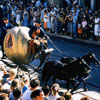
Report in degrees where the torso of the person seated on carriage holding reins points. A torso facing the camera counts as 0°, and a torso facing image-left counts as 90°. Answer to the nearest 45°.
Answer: approximately 315°

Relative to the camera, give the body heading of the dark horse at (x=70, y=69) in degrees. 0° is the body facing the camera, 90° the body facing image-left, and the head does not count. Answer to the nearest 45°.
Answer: approximately 315°

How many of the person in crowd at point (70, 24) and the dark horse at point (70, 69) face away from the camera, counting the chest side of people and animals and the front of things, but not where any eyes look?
0

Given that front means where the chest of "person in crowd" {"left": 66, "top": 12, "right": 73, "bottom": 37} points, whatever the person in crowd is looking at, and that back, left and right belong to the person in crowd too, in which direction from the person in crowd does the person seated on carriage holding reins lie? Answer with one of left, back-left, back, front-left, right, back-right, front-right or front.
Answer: front

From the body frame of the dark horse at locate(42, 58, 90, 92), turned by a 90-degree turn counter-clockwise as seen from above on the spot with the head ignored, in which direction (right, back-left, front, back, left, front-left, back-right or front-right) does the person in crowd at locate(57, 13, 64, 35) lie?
front-left

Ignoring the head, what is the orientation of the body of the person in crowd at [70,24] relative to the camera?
toward the camera

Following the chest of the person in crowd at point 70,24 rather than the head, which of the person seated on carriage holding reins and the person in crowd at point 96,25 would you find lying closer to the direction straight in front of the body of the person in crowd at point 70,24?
the person seated on carriage holding reins

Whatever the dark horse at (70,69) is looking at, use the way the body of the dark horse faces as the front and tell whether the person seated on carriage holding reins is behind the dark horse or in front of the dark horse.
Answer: behind

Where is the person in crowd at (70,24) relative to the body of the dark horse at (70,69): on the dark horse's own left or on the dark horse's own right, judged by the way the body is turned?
on the dark horse's own left

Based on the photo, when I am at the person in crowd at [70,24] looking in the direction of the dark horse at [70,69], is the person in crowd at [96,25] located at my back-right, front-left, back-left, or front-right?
front-left

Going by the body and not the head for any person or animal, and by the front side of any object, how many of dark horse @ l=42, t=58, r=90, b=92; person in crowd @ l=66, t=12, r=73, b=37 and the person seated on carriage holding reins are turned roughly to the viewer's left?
0

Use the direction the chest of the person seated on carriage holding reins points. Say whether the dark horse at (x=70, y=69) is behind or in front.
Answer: in front
